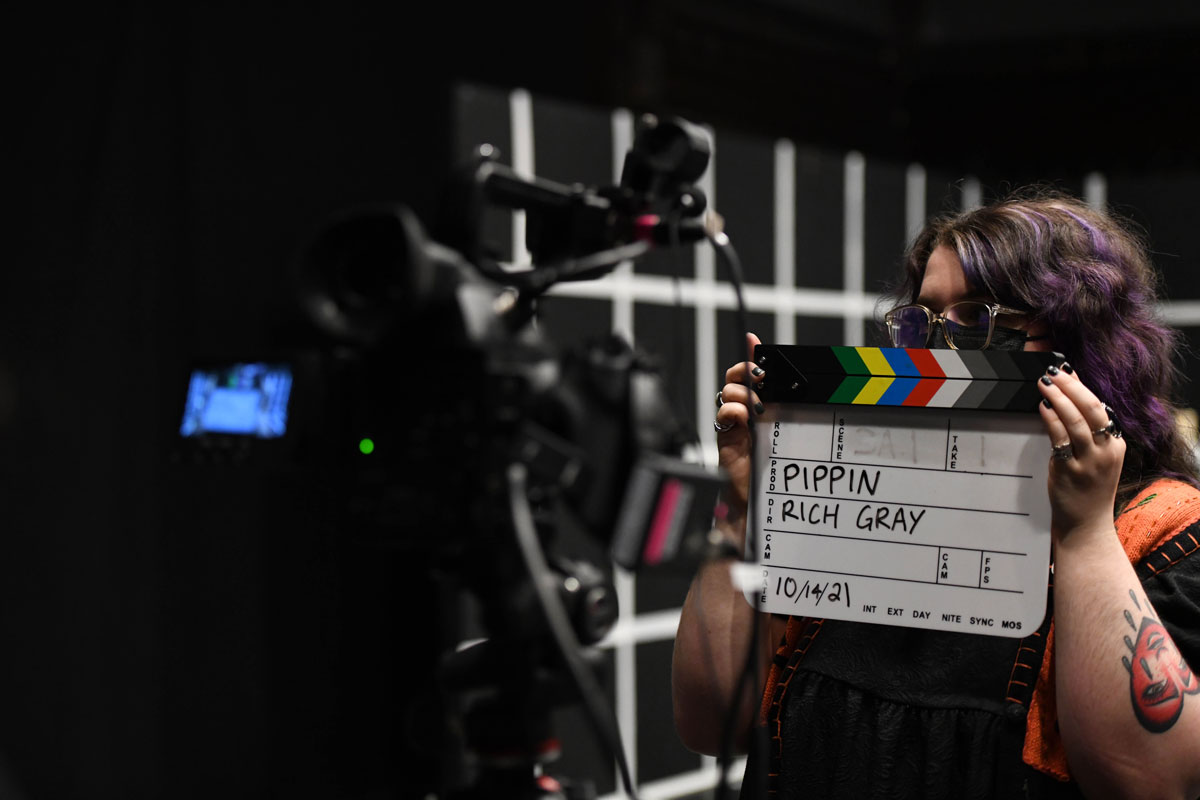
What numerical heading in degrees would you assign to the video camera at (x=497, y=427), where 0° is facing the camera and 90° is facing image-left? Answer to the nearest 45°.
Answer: approximately 225°

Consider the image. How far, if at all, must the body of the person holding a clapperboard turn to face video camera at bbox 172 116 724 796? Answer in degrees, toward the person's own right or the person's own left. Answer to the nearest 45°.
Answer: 0° — they already face it

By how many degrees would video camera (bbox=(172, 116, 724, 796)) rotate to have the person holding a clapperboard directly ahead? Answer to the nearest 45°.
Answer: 0° — it already faces them

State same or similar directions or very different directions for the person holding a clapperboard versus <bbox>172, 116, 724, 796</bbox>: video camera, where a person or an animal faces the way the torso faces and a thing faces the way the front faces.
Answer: very different directions
